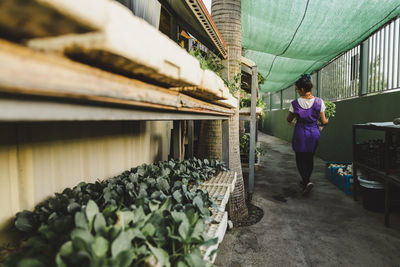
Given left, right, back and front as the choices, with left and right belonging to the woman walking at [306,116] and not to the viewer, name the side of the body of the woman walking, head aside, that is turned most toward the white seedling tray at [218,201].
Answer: back

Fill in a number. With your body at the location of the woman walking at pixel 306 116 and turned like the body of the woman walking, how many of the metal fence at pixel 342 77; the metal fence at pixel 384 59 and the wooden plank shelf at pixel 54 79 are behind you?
1

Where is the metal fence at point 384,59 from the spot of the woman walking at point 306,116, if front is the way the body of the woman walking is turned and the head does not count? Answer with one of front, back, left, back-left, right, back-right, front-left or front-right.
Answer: front-right

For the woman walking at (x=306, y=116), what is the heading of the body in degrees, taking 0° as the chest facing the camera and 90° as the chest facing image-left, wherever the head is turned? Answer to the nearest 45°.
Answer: approximately 180°

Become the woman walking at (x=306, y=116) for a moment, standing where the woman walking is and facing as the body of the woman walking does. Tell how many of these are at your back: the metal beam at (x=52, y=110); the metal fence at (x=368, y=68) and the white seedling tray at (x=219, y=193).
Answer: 2

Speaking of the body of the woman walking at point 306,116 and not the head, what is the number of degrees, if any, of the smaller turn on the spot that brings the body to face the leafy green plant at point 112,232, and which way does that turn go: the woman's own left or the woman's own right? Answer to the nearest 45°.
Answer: approximately 180°

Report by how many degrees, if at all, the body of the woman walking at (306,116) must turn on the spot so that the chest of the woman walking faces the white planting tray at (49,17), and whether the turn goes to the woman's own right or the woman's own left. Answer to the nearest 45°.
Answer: approximately 180°

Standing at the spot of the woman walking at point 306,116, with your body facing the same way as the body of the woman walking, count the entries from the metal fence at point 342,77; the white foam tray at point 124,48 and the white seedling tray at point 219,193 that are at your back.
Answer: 2

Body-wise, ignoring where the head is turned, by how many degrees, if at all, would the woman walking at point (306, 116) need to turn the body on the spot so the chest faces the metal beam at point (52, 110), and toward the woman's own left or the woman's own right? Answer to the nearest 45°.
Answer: approximately 180°

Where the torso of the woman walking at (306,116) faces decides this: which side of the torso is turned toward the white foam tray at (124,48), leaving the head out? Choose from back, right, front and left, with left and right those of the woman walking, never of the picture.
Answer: back

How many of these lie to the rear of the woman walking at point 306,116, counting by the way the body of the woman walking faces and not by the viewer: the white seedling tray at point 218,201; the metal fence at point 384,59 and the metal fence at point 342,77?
1

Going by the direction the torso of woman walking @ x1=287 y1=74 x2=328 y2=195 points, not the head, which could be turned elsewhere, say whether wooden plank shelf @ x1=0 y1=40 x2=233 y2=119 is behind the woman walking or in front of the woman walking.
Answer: behind
